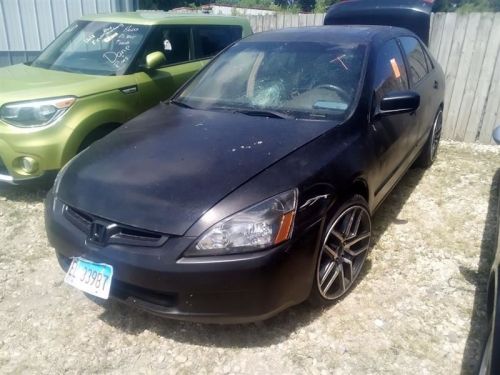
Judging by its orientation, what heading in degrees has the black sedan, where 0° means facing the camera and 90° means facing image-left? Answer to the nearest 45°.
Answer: approximately 45°
